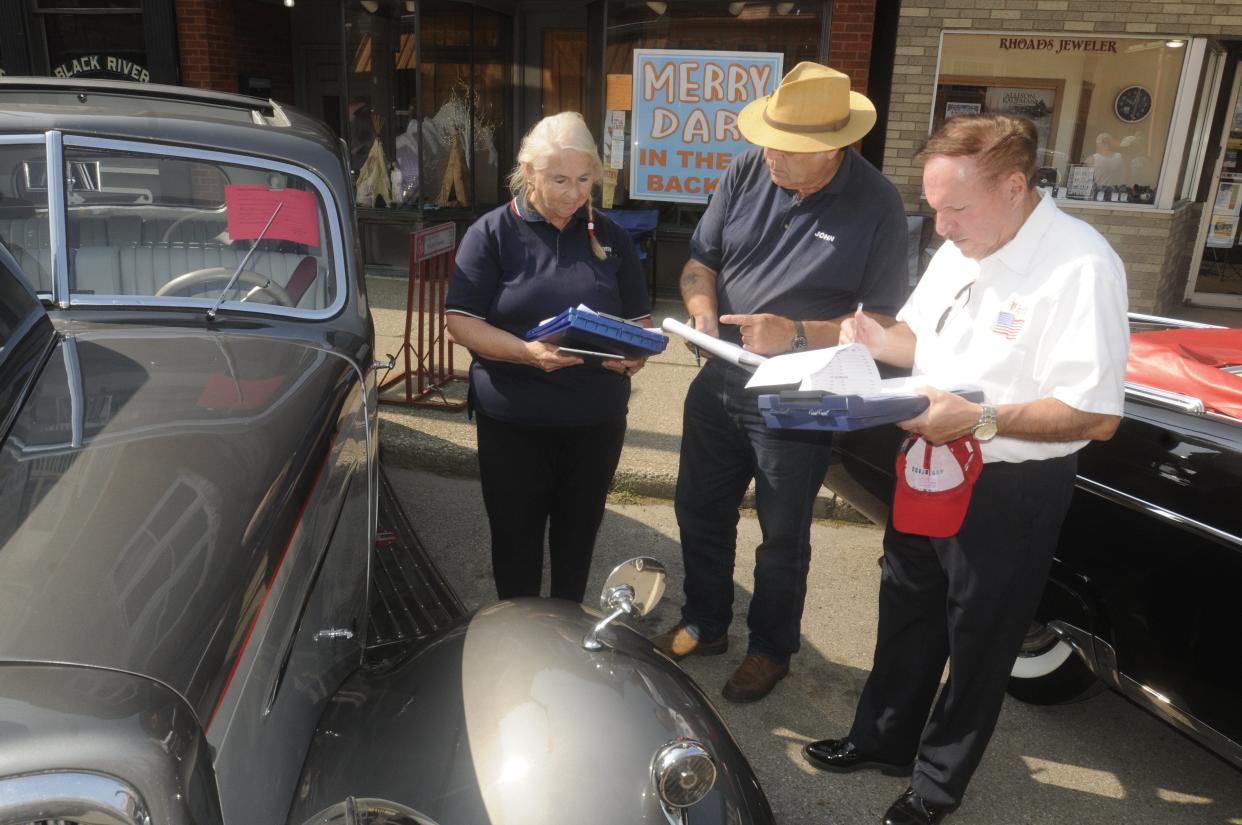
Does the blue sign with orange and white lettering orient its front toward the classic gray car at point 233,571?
yes

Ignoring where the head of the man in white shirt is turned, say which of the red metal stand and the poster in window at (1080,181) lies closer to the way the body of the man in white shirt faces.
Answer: the red metal stand

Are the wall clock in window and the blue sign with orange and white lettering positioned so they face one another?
no

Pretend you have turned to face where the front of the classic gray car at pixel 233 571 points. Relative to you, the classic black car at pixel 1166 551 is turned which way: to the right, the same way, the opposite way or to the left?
the same way

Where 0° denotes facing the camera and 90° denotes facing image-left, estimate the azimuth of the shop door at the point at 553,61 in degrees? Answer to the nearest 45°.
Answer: approximately 0°

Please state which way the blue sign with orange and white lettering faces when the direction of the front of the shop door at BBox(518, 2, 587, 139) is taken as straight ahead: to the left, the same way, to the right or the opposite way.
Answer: the same way

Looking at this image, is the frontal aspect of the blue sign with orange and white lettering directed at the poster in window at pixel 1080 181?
no

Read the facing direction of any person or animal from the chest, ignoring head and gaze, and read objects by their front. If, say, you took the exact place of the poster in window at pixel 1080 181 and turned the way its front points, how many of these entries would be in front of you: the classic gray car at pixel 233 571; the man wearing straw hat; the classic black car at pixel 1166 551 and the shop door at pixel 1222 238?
3

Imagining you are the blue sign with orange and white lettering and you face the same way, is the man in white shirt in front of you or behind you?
in front

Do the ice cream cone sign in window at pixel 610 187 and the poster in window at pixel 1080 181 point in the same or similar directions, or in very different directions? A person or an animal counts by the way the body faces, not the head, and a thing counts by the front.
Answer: same or similar directions

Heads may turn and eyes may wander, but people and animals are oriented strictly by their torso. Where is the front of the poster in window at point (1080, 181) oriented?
toward the camera

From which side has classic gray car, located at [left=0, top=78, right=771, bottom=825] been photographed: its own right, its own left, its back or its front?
front

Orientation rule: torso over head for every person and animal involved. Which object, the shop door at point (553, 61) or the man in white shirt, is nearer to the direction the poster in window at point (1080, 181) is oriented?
the man in white shirt

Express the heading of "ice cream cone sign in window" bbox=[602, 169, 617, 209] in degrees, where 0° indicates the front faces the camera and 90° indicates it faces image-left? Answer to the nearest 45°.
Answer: approximately 0°

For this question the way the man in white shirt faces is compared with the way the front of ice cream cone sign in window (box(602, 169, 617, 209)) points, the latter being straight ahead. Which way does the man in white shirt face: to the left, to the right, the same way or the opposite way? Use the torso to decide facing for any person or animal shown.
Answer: to the right

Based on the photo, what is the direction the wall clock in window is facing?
toward the camera

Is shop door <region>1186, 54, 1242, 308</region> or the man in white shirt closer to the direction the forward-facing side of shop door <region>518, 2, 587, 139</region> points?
the man in white shirt

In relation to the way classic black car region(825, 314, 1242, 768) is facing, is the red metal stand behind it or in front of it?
behind

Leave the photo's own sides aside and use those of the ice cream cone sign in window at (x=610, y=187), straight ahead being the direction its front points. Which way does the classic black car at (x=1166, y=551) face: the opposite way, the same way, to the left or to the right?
the same way

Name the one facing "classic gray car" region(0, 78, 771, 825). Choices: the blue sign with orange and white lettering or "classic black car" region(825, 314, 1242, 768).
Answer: the blue sign with orange and white lettering

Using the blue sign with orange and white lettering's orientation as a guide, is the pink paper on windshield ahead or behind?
ahead

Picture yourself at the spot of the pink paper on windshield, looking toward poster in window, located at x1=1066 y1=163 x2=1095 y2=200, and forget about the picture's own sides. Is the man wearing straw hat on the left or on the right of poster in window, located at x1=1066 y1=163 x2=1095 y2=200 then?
right

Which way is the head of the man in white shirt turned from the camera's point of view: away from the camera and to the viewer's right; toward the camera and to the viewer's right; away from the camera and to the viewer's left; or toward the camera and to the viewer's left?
toward the camera and to the viewer's left

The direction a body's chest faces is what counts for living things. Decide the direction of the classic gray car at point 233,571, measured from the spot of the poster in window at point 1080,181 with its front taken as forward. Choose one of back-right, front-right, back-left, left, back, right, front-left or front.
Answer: front
